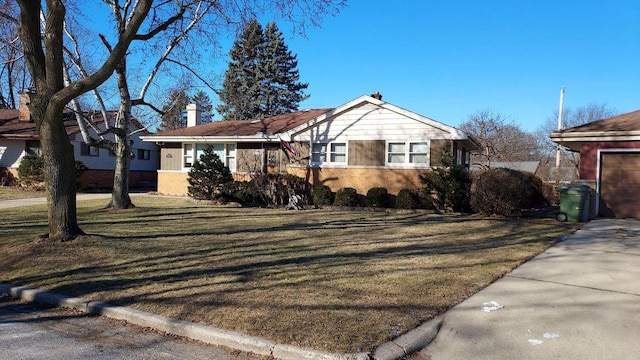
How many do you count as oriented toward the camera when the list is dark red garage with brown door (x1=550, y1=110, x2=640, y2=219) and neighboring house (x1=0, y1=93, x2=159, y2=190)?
2

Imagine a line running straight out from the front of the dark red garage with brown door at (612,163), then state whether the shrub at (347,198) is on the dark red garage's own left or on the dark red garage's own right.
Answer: on the dark red garage's own right

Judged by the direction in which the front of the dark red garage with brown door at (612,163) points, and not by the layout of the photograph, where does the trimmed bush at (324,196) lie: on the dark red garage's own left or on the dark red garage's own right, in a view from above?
on the dark red garage's own right

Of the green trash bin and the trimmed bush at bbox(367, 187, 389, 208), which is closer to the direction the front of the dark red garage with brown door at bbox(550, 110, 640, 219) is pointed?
the green trash bin

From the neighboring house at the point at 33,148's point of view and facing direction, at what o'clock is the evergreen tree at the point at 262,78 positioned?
The evergreen tree is roughly at 8 o'clock from the neighboring house.

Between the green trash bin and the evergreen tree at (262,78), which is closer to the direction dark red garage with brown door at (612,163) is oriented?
the green trash bin

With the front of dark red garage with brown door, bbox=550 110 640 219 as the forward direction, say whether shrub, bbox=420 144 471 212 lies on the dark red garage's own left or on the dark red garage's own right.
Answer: on the dark red garage's own right

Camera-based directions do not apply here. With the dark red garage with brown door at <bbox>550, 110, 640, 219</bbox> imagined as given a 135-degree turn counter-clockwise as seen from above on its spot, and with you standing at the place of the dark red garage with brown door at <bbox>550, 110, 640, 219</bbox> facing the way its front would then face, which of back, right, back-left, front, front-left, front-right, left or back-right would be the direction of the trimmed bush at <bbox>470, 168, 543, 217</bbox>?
back

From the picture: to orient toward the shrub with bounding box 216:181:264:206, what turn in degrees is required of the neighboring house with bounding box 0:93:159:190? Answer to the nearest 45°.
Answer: approximately 45° to its left

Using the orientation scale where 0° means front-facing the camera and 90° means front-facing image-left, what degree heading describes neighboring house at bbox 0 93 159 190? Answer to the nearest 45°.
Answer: approximately 0°

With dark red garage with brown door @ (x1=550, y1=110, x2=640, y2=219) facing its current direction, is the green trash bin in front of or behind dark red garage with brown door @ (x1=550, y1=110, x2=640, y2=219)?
in front

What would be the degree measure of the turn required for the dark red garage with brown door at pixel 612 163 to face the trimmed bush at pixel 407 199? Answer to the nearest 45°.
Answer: approximately 90° to its right

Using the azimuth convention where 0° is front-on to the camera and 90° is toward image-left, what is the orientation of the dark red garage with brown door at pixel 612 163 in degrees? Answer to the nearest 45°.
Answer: approximately 0°
